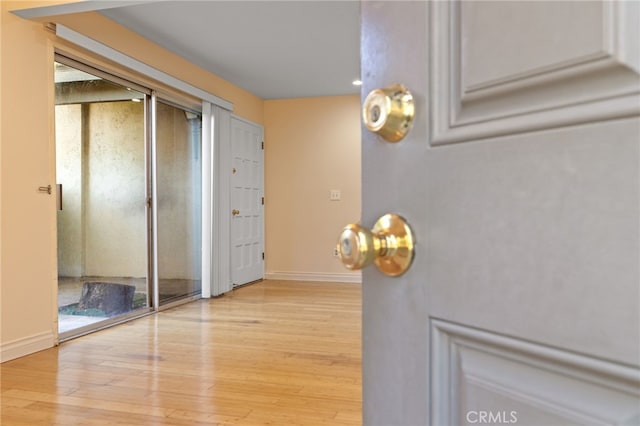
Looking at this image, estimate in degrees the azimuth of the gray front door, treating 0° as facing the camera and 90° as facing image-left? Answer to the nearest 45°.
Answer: approximately 45°

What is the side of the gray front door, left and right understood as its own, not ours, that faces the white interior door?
right
